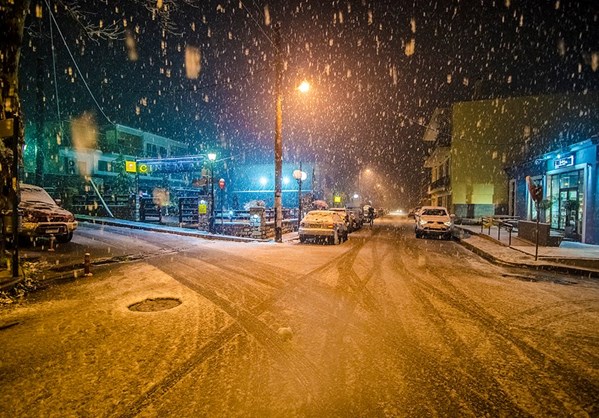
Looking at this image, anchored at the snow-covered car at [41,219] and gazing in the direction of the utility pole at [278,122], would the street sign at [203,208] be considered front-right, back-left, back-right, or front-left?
front-left

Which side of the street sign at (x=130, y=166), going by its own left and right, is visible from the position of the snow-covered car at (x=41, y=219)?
front

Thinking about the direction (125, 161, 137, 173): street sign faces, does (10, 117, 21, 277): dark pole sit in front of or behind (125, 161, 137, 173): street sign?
in front

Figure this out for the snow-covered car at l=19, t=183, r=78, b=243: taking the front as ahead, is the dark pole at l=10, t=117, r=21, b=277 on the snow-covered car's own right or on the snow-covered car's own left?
on the snow-covered car's own right

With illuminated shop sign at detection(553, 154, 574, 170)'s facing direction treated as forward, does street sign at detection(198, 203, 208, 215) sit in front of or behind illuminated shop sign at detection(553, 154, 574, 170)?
in front

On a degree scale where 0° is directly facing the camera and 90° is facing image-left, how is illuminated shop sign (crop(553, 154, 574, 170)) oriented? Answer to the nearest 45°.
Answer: approximately 45°

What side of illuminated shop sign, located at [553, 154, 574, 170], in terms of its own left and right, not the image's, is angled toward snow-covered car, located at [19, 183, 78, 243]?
front

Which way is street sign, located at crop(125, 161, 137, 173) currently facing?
toward the camera

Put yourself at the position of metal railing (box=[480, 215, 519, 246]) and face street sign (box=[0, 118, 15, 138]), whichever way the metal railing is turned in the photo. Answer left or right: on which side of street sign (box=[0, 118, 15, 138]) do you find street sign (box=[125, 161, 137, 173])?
right

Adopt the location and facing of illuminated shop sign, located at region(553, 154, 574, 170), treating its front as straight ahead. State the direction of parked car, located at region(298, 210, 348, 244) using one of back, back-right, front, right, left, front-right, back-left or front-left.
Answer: front
